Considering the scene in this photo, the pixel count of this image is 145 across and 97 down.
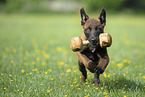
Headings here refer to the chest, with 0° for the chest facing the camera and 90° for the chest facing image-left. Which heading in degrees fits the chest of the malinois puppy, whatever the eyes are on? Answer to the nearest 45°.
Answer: approximately 0°
